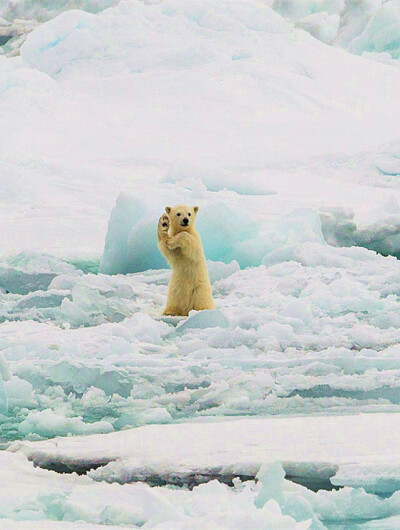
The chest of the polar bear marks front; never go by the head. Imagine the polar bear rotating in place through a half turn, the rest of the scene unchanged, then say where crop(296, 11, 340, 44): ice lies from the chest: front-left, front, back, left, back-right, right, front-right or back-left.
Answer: front-left

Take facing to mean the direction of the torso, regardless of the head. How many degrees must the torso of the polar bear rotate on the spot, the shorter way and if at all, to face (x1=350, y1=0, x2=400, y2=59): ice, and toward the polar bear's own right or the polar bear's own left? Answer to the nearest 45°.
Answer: approximately 135° to the polar bear's own right

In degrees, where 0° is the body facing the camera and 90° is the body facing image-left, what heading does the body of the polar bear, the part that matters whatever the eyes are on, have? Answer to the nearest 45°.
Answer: approximately 45°

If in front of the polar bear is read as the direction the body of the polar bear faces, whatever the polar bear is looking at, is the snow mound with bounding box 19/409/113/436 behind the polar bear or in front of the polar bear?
in front

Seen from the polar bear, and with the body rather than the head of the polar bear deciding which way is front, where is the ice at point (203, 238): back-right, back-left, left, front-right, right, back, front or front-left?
back-right

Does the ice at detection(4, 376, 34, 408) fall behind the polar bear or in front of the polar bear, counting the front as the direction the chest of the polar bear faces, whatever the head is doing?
in front

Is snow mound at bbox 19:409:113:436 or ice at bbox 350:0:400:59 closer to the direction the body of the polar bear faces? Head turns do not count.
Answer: the snow mound
